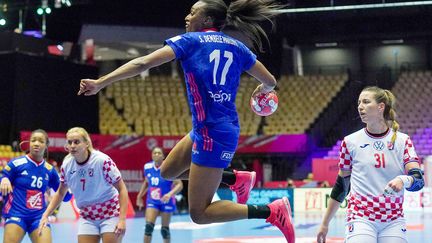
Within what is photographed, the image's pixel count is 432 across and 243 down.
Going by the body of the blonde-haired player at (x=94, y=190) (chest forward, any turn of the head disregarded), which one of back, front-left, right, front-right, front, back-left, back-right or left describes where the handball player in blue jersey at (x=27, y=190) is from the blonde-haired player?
right

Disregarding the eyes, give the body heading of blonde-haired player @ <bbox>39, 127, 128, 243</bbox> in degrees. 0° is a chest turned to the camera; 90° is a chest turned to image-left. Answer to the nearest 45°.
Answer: approximately 45°

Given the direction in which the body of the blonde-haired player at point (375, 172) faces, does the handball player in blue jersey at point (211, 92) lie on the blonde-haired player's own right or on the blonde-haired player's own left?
on the blonde-haired player's own right

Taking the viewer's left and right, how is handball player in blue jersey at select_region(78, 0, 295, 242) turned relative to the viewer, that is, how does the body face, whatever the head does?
facing away from the viewer and to the left of the viewer

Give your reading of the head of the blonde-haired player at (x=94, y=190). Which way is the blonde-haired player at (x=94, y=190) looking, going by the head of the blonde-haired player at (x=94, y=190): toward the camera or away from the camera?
toward the camera

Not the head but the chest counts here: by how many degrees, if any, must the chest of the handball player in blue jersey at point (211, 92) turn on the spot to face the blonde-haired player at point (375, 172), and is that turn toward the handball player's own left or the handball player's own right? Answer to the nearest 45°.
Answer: approximately 135° to the handball player's own right

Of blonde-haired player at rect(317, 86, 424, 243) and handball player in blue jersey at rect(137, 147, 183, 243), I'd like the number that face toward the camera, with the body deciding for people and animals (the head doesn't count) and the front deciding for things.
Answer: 2

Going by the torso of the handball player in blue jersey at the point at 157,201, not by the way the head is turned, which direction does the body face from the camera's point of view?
toward the camera

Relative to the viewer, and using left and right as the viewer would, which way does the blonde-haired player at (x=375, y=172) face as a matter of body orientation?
facing the viewer

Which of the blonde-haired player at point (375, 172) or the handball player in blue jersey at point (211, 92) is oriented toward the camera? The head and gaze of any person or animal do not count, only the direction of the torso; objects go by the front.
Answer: the blonde-haired player

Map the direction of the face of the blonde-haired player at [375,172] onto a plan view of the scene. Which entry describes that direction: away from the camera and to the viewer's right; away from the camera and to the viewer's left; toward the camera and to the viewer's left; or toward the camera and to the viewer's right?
toward the camera and to the viewer's left
